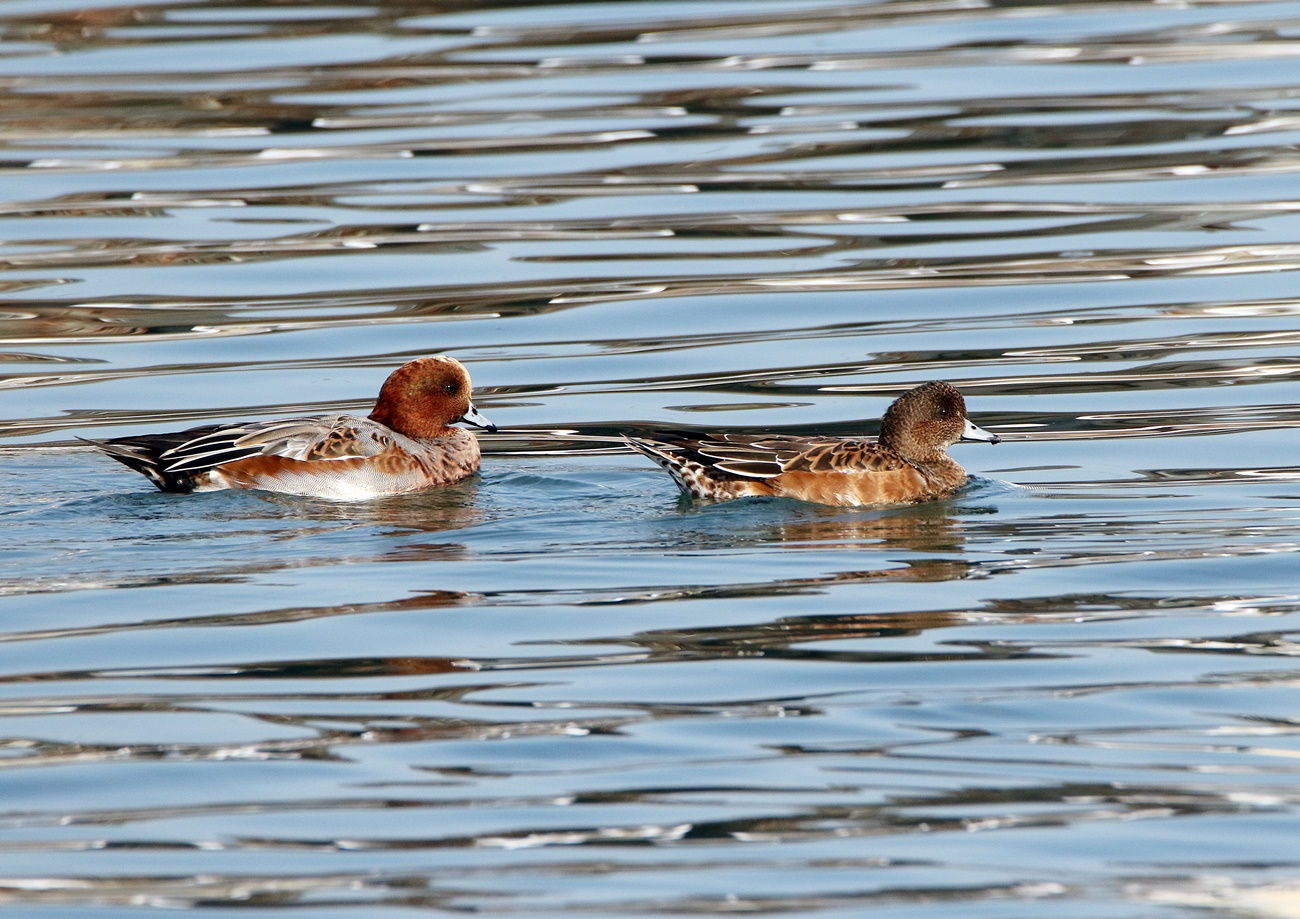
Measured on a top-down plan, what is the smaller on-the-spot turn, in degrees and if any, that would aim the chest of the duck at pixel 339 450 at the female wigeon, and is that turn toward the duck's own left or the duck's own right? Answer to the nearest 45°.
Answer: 0° — it already faces it

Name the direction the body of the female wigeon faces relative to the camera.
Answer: to the viewer's right

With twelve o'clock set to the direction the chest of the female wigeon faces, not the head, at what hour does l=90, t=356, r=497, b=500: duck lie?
The duck is roughly at 6 o'clock from the female wigeon.

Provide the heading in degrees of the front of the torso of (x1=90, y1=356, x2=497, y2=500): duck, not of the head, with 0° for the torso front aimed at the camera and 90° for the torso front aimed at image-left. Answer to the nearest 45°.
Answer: approximately 270°

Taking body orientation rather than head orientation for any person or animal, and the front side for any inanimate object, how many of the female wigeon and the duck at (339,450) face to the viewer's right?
2
